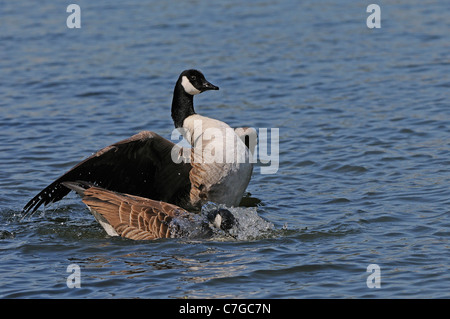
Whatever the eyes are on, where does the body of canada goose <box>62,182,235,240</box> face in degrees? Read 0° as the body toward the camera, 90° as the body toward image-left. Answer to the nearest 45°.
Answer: approximately 270°
